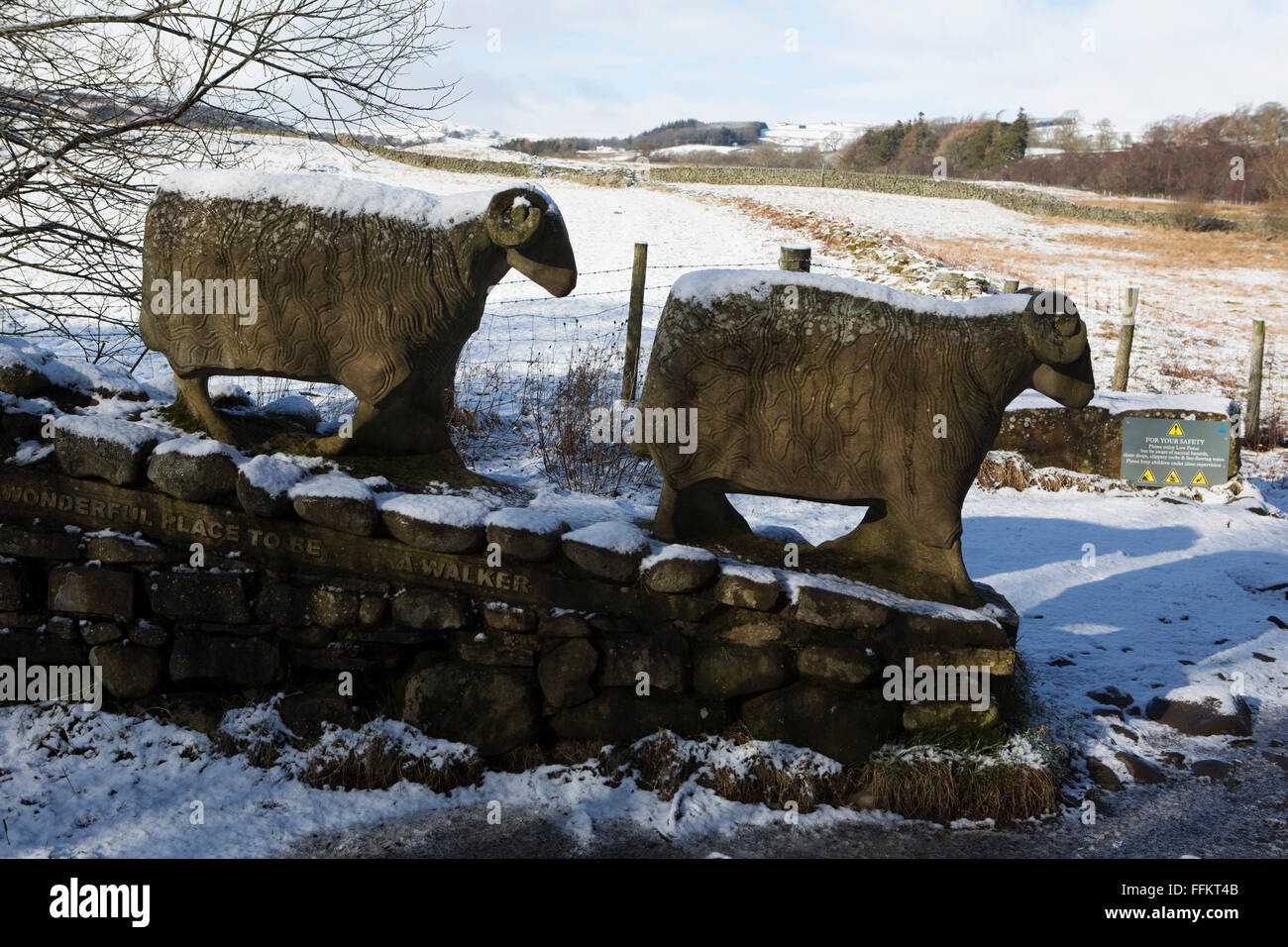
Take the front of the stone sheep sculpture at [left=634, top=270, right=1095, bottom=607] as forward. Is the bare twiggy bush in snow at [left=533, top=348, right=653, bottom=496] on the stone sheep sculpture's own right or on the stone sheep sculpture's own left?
on the stone sheep sculpture's own left

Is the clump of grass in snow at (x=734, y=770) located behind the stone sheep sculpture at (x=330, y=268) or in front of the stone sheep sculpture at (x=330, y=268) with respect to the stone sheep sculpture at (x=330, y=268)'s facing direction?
in front

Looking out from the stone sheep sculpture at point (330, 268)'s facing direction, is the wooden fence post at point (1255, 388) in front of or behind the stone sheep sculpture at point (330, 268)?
in front

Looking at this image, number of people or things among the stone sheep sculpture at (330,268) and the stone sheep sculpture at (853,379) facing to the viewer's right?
2

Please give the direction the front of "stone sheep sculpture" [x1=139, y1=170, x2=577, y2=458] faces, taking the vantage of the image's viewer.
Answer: facing to the right of the viewer

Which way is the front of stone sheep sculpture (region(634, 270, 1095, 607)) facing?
to the viewer's right

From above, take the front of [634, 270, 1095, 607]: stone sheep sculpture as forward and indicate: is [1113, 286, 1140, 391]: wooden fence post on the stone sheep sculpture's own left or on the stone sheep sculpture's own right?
on the stone sheep sculpture's own left

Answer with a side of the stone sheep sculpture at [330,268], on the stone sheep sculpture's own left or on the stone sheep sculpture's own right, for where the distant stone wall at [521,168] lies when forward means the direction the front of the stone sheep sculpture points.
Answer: on the stone sheep sculpture's own left

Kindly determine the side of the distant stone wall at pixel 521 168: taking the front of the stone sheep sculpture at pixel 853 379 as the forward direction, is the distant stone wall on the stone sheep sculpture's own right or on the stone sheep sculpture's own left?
on the stone sheep sculpture's own left

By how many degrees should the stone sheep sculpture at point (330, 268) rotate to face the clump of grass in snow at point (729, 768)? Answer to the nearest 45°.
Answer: approximately 45° to its right

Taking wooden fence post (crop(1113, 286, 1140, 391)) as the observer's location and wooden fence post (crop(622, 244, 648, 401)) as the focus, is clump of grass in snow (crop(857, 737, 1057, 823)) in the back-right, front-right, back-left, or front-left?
front-left

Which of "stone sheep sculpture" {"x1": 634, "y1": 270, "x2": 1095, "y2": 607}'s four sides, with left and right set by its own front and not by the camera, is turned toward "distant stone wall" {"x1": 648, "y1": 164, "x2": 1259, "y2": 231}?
left
